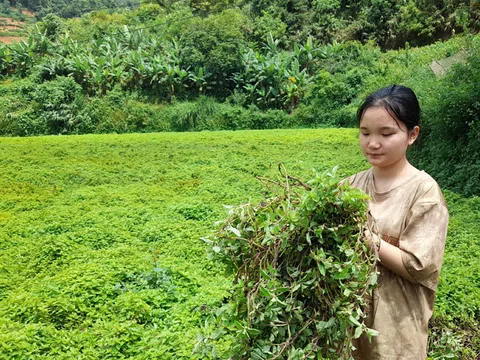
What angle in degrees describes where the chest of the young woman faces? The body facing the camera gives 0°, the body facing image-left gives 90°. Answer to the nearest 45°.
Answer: approximately 45°

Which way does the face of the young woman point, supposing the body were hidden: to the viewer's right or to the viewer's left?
to the viewer's left
